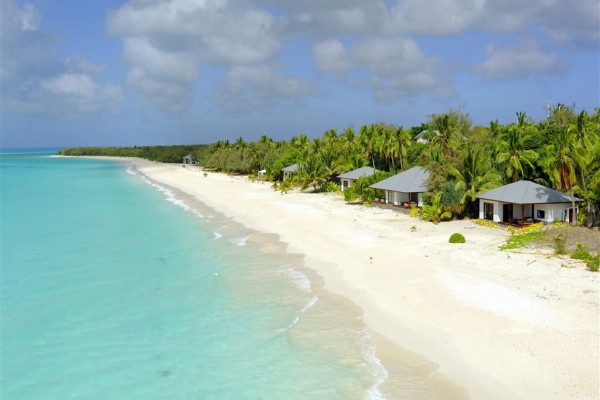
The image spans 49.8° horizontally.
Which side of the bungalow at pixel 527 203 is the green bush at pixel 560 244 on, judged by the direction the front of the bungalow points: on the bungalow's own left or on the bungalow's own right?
on the bungalow's own left

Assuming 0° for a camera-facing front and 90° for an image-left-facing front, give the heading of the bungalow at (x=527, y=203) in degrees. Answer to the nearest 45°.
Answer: approximately 45°

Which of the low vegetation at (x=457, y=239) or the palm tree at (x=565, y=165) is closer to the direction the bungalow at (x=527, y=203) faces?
the low vegetation

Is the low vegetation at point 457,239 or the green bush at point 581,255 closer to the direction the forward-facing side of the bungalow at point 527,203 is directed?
the low vegetation

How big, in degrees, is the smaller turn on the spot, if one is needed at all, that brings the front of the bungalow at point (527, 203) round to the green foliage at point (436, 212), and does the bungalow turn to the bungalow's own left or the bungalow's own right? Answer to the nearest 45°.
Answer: approximately 45° to the bungalow's own right

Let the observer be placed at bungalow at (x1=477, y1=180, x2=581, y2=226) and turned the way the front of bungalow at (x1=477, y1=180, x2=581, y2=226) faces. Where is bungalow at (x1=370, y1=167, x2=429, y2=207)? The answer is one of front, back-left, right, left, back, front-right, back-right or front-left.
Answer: right

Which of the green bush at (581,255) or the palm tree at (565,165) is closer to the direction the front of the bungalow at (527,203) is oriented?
the green bush

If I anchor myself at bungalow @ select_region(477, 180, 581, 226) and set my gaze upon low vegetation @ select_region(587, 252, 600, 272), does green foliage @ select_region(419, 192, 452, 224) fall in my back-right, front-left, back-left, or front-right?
back-right

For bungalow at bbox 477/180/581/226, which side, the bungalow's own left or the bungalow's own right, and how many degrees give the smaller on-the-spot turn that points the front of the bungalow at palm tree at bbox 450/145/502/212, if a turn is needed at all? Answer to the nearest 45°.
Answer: approximately 90° to the bungalow's own right

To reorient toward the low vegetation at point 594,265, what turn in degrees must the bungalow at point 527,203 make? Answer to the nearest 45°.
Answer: approximately 45° to its left

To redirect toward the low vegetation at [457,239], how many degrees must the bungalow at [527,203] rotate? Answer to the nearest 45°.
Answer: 0° — it already faces it

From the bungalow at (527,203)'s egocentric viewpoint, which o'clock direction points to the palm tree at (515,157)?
The palm tree is roughly at 4 o'clock from the bungalow.
